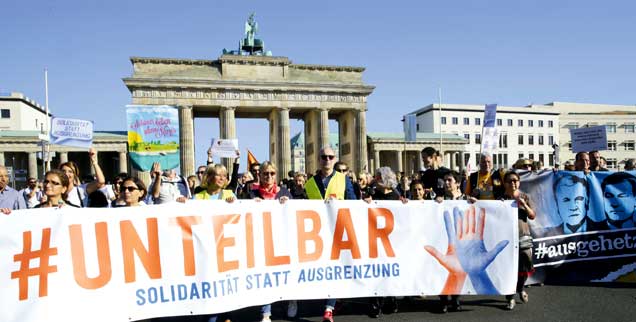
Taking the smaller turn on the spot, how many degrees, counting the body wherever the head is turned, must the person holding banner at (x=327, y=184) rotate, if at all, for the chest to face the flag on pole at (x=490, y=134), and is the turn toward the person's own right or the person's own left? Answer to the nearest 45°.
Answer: approximately 135° to the person's own left

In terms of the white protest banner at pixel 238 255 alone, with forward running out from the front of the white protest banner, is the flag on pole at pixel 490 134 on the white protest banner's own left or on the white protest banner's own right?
on the white protest banner's own left

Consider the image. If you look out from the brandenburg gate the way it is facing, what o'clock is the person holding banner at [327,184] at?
The person holding banner is roughly at 12 o'clock from the brandenburg gate.

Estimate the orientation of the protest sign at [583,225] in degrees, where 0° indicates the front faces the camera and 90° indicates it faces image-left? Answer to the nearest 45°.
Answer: approximately 0°

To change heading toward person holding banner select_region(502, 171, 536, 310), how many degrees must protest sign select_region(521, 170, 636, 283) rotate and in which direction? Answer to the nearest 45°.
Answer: approximately 45° to its right

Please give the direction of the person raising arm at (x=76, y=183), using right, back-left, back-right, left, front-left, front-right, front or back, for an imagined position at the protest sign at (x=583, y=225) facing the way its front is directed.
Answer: front-right

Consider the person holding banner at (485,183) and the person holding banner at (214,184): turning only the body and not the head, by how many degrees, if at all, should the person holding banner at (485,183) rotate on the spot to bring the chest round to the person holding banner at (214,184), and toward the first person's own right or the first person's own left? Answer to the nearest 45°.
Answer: approximately 45° to the first person's own right

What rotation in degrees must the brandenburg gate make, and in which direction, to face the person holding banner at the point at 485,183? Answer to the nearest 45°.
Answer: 0° — it already faces them

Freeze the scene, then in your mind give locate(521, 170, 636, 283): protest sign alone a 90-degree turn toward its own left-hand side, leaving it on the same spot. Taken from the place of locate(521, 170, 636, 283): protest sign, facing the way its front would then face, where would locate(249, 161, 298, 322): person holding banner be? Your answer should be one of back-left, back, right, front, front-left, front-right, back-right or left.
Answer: back-right

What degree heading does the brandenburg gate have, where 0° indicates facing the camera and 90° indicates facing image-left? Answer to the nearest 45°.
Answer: approximately 0°
